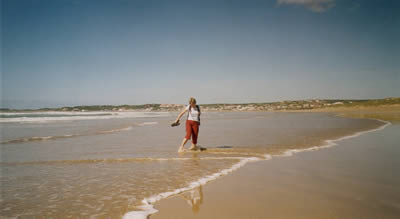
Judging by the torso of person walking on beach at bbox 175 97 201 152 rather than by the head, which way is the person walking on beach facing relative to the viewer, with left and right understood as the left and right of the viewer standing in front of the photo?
facing the viewer and to the left of the viewer
